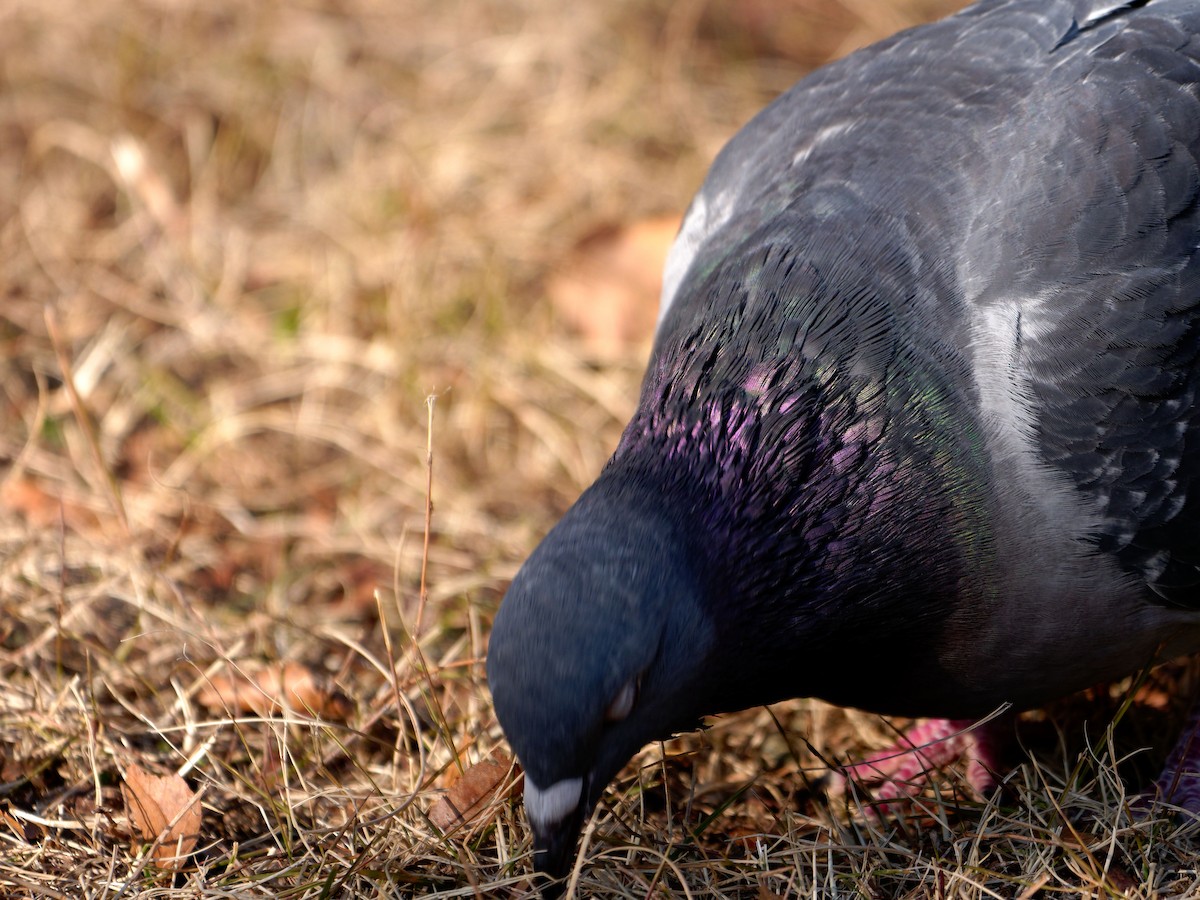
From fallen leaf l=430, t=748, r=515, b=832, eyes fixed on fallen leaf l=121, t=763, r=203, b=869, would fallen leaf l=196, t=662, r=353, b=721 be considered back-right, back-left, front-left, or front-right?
front-right

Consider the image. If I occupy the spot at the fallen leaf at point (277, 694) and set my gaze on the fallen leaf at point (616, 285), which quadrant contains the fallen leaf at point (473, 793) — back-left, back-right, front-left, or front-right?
back-right

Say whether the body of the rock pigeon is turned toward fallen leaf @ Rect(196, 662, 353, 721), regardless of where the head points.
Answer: no

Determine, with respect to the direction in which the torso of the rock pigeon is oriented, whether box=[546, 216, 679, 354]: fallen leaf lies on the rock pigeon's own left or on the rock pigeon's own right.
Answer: on the rock pigeon's own right

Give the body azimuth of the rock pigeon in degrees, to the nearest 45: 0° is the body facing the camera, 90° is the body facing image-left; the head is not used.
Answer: approximately 45°

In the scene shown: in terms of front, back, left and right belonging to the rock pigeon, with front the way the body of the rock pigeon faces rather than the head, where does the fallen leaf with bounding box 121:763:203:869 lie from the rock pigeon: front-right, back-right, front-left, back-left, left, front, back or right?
front-right
